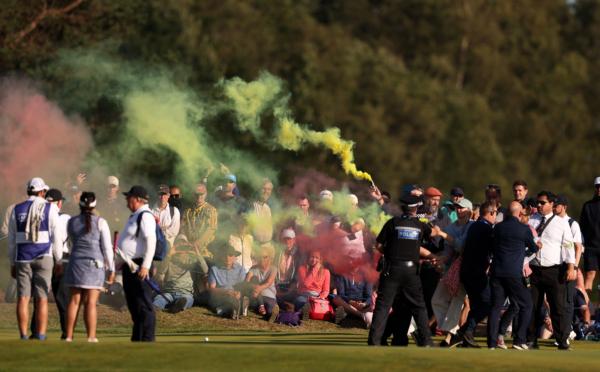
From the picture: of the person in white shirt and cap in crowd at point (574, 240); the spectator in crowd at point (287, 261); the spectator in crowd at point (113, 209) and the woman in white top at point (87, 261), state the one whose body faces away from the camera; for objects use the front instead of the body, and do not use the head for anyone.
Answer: the woman in white top

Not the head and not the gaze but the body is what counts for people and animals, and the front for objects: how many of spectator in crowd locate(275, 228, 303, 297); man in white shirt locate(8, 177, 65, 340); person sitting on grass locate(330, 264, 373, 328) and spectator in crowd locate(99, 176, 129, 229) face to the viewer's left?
0

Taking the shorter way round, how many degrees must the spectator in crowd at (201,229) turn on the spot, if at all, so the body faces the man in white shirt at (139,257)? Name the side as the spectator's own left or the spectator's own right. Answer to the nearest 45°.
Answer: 0° — they already face them

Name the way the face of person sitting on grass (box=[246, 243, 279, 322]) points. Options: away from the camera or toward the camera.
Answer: toward the camera

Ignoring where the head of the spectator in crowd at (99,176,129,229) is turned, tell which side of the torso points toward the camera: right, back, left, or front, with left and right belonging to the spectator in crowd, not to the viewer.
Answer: front

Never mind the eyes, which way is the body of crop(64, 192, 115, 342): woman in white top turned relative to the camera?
away from the camera

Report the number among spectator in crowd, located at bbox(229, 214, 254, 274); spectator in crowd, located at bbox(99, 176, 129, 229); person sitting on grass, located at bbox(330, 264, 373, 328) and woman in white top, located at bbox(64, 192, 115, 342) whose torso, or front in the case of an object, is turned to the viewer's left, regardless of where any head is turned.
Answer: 0

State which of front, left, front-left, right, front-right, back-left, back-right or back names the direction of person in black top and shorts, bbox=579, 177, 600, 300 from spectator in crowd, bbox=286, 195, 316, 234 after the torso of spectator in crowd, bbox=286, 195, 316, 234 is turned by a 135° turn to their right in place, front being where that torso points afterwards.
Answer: back-right

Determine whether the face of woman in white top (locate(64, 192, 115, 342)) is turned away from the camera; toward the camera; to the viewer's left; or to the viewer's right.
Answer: away from the camera

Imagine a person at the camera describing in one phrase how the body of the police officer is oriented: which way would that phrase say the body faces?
away from the camera

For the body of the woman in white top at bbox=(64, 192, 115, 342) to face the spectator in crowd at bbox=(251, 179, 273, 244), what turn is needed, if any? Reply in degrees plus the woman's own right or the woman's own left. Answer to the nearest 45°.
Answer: approximately 45° to the woman's own right

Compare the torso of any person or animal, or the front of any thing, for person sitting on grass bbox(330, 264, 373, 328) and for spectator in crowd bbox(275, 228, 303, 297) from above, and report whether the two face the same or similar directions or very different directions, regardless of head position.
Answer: same or similar directions

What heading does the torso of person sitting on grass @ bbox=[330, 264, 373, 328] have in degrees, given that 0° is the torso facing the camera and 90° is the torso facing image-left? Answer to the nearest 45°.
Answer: approximately 0°

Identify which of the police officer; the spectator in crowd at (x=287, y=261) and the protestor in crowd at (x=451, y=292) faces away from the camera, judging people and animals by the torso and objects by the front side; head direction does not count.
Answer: the police officer

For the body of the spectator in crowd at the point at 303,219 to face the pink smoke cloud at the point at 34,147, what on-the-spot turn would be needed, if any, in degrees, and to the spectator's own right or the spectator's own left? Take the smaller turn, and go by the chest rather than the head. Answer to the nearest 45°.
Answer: approximately 135° to the spectator's own right
